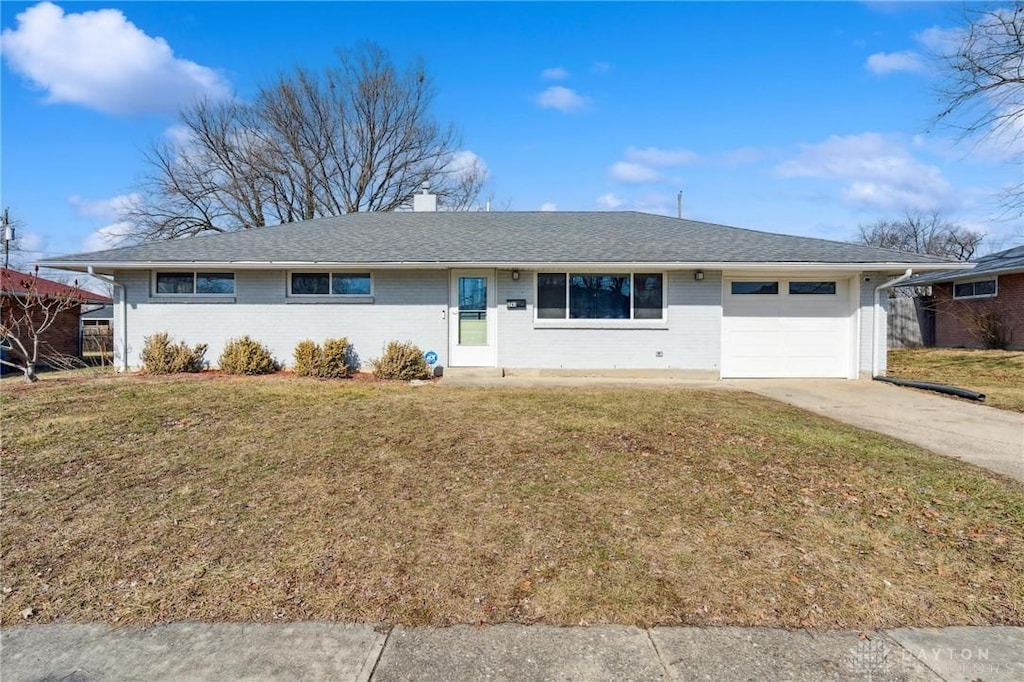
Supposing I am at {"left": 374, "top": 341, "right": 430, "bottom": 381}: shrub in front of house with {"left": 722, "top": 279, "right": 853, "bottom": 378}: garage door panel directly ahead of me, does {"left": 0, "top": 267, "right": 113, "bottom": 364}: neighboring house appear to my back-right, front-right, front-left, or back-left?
back-left

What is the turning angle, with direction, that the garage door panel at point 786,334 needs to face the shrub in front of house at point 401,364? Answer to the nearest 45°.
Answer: approximately 45° to its right

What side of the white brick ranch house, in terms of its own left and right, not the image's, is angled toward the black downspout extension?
left

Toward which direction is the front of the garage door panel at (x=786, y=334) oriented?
toward the camera

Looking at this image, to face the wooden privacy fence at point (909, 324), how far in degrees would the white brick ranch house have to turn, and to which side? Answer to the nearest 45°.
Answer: approximately 135° to its left

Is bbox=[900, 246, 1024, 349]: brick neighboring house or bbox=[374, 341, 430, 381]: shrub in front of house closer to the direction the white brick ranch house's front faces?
the shrub in front of house

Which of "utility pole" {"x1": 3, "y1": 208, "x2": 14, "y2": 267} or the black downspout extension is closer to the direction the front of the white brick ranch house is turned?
the black downspout extension

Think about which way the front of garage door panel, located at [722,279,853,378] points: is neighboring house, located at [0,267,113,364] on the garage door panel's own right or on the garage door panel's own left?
on the garage door panel's own right

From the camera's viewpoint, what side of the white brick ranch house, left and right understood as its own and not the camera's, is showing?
front

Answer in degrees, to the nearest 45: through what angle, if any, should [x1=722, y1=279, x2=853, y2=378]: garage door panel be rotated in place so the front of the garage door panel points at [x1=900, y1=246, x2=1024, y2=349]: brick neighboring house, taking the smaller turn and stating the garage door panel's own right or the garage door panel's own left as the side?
approximately 135° to the garage door panel's own left

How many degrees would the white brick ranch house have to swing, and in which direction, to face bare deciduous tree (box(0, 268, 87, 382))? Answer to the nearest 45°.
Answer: approximately 90° to its right

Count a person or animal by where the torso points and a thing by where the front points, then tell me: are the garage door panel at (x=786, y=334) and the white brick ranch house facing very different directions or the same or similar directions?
same or similar directions

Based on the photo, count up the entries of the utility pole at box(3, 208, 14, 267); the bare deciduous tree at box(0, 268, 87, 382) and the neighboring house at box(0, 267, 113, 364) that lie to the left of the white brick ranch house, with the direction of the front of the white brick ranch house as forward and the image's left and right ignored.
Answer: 0
